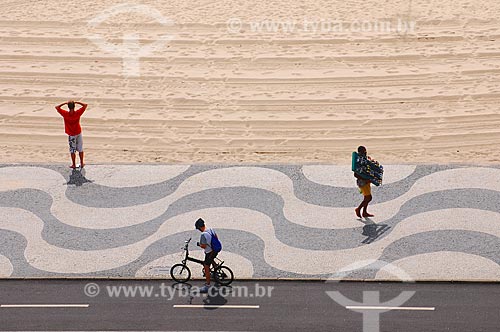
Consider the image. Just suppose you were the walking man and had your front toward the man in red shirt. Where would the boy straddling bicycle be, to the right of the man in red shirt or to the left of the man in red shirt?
left

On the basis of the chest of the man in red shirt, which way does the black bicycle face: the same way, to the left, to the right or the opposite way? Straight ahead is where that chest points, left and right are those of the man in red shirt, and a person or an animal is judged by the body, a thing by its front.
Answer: to the left

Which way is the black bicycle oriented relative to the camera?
to the viewer's left

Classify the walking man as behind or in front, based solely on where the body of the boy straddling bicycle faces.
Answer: behind

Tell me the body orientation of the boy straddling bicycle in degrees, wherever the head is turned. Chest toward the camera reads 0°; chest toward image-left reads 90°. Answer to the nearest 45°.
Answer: approximately 90°
